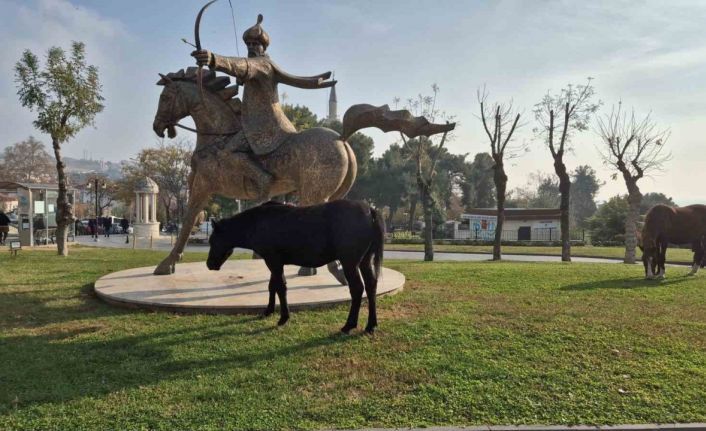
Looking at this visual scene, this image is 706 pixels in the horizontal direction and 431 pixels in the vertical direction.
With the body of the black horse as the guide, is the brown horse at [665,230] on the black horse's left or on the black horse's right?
on the black horse's right

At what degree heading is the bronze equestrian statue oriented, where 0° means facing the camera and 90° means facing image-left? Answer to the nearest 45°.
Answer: approximately 90°

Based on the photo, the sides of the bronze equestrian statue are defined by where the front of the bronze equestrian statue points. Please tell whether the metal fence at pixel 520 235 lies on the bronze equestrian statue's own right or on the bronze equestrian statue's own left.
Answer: on the bronze equestrian statue's own right

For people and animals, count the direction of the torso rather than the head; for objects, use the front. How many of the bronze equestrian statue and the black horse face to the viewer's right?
0

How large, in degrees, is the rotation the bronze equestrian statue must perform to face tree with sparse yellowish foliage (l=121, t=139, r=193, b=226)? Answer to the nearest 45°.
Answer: approximately 90° to its right

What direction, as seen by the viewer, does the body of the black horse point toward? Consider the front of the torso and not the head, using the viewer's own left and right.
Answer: facing away from the viewer and to the left of the viewer

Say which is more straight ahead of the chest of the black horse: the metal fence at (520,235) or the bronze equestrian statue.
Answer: the bronze equestrian statue

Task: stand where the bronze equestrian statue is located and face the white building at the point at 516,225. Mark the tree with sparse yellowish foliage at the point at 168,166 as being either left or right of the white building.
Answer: left

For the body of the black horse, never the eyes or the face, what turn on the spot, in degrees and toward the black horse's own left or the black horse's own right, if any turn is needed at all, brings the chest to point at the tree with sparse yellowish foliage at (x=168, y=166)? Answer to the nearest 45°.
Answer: approximately 45° to the black horse's own right
